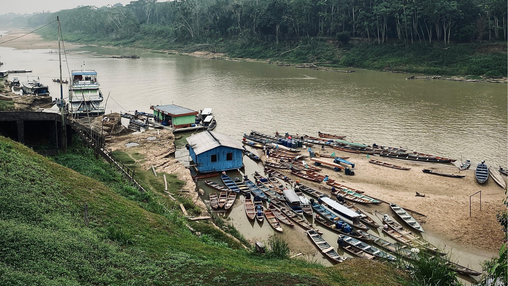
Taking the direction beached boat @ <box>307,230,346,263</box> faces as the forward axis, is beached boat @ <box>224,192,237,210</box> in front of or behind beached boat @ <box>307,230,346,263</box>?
behind

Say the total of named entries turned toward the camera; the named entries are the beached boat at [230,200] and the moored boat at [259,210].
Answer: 2

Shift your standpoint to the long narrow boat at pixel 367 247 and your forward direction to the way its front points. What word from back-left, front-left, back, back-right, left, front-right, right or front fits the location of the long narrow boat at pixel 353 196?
back-left

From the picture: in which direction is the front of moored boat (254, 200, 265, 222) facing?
toward the camera

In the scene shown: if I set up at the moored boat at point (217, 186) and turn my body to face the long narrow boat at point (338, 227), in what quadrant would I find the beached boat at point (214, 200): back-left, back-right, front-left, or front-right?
front-right

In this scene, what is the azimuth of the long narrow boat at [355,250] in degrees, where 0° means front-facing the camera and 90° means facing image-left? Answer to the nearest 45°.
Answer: approximately 315°

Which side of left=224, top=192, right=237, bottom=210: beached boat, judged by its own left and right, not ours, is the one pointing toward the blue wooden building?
back

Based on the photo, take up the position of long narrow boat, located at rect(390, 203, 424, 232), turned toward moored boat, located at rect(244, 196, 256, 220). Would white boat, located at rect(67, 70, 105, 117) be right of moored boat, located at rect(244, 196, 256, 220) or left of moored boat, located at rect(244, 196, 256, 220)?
right

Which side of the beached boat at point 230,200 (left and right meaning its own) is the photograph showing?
front
